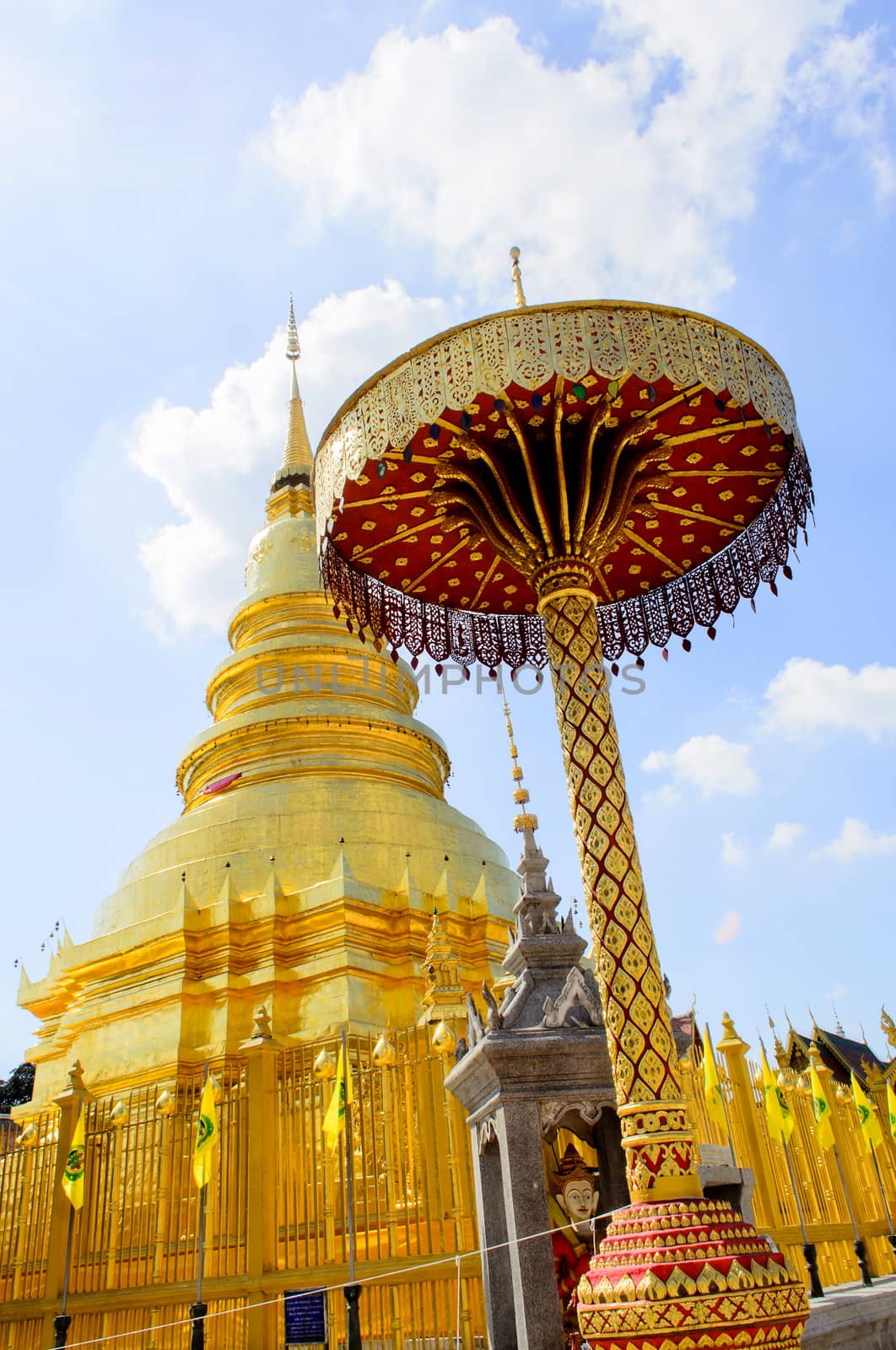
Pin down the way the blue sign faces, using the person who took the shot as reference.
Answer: facing the viewer

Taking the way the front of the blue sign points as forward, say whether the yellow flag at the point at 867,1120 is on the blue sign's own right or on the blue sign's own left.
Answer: on the blue sign's own left

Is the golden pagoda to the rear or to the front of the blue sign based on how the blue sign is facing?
to the rear

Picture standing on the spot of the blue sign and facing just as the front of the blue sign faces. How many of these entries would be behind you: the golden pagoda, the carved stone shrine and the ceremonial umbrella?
1

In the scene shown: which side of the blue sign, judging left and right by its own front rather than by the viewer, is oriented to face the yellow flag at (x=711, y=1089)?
left

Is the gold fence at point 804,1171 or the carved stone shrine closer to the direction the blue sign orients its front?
the carved stone shrine

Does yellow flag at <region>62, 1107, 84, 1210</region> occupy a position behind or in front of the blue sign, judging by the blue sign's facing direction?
behind

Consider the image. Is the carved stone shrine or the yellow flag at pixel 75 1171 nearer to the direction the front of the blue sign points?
the carved stone shrine

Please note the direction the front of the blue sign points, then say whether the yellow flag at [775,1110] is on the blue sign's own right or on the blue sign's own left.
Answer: on the blue sign's own left

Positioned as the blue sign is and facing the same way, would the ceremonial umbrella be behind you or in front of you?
in front

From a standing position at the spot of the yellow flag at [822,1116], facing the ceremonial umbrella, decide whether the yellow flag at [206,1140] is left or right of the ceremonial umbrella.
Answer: right
